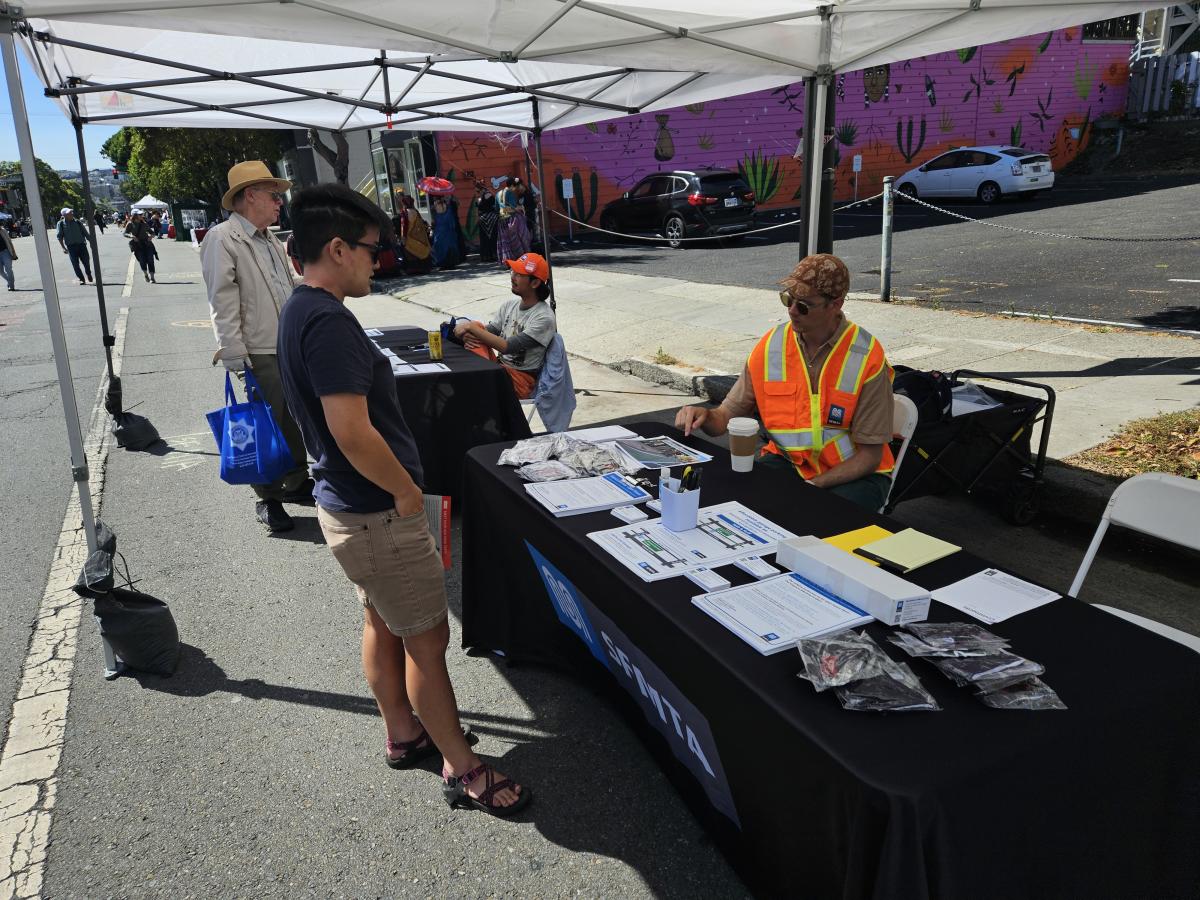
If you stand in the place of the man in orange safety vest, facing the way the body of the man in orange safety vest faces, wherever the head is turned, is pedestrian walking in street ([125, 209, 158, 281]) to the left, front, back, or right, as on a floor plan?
right

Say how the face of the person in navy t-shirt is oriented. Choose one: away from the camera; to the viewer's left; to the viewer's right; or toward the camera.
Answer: to the viewer's right

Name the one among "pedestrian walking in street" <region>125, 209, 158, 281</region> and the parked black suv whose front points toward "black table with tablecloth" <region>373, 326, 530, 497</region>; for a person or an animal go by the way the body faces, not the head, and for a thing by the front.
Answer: the pedestrian walking in street

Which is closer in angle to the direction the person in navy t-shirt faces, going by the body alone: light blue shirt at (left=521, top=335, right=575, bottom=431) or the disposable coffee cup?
the disposable coffee cup

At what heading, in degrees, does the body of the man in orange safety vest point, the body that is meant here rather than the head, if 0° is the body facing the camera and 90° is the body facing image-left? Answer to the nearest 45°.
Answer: approximately 45°

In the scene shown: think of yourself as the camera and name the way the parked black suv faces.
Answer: facing away from the viewer and to the left of the viewer

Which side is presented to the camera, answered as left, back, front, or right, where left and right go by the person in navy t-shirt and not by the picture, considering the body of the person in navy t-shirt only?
right
